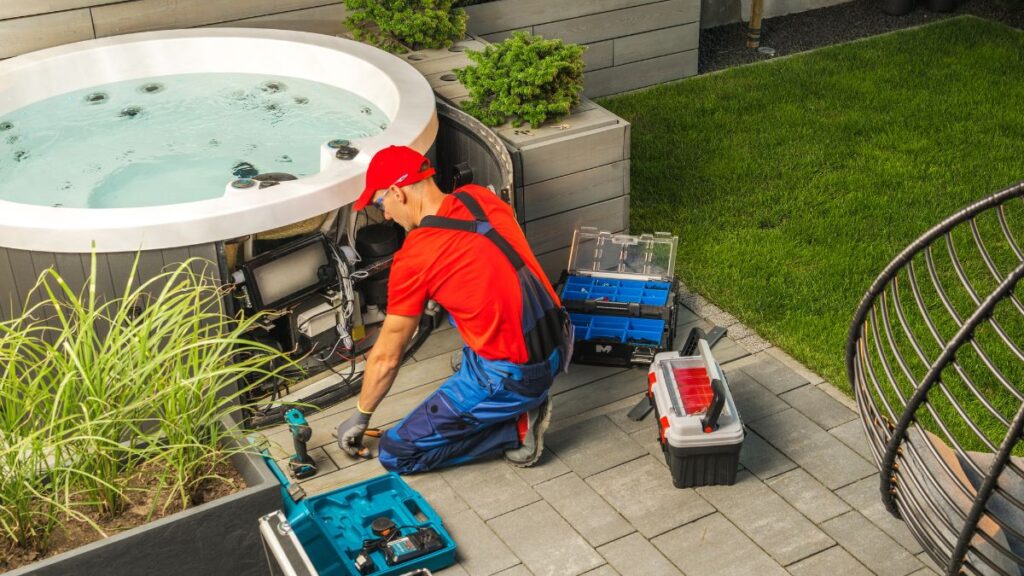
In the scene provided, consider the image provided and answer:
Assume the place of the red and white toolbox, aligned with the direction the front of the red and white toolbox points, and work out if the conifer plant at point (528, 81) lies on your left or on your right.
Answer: on your right

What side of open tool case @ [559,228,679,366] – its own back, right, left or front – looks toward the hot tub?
right

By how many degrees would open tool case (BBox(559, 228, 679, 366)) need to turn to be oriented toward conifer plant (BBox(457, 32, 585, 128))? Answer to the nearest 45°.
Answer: approximately 135° to its right

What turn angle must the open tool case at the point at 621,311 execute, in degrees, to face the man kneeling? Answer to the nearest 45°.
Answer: approximately 45° to its right

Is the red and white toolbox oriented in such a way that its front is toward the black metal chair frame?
no

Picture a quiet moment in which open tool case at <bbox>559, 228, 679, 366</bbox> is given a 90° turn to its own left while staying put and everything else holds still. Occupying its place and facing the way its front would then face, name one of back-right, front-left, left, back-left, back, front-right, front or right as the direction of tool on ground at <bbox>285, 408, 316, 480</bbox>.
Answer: back-right

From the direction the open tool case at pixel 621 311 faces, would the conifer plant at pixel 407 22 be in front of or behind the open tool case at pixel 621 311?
behind

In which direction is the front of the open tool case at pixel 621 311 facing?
toward the camera

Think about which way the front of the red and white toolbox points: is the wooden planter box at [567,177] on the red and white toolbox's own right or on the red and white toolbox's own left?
on the red and white toolbox's own right
